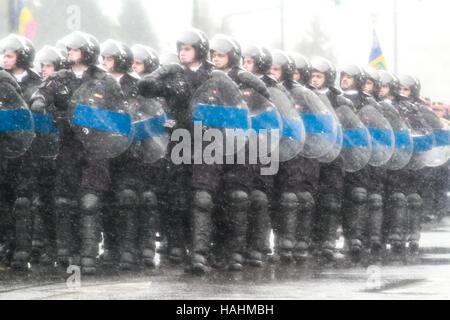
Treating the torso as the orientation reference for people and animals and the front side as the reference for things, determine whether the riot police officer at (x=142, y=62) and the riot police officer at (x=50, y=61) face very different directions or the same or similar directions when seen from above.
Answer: same or similar directions

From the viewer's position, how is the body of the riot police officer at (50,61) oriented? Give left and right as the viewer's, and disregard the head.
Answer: facing the viewer and to the left of the viewer

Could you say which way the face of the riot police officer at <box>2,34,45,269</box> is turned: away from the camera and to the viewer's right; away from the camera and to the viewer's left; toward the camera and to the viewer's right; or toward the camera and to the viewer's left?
toward the camera and to the viewer's left

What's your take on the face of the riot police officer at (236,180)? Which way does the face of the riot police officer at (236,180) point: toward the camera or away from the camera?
toward the camera

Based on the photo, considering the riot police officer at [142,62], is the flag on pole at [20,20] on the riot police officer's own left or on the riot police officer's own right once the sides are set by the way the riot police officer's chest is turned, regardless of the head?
on the riot police officer's own right

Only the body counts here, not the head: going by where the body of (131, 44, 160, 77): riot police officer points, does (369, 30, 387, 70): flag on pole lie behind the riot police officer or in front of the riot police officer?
behind

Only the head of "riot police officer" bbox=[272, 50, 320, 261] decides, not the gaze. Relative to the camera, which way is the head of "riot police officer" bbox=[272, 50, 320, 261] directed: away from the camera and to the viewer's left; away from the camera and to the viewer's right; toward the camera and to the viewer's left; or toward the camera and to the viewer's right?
toward the camera and to the viewer's left

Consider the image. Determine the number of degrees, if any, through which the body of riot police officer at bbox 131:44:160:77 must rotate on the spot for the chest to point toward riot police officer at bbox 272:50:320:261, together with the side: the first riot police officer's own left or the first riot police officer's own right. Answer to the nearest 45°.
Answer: approximately 135° to the first riot police officer's own left

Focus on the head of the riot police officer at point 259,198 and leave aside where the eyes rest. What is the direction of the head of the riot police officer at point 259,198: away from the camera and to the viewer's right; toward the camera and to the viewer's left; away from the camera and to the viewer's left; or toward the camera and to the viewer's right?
toward the camera and to the viewer's left
